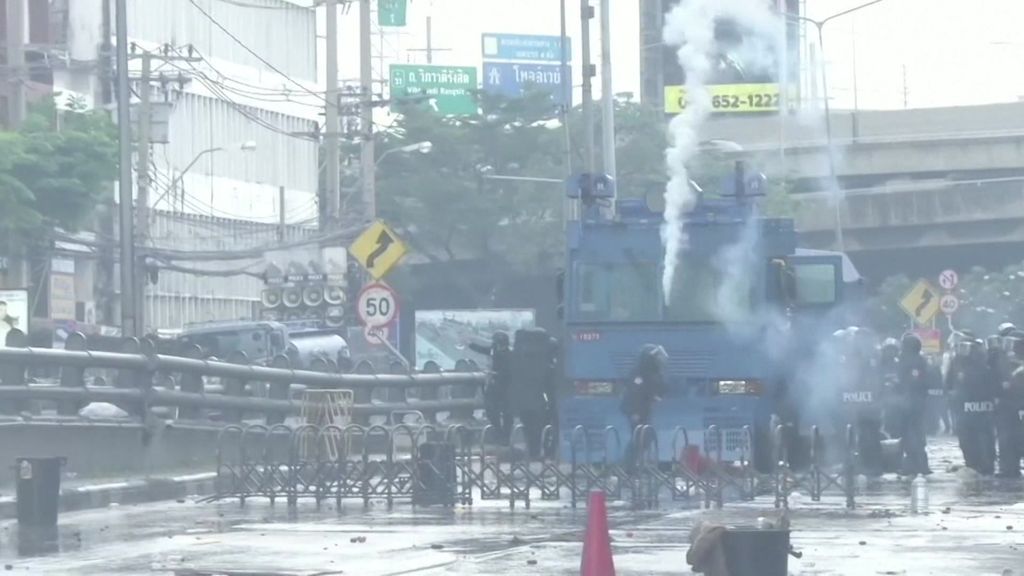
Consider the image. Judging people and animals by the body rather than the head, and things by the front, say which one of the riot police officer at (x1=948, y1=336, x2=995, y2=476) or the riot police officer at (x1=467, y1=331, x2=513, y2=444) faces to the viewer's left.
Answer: the riot police officer at (x1=467, y1=331, x2=513, y2=444)

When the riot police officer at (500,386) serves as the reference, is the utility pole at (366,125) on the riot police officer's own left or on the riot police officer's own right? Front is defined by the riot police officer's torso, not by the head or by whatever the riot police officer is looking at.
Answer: on the riot police officer's own right

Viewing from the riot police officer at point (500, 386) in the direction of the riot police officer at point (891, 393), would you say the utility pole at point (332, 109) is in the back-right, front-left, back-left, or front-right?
back-left
